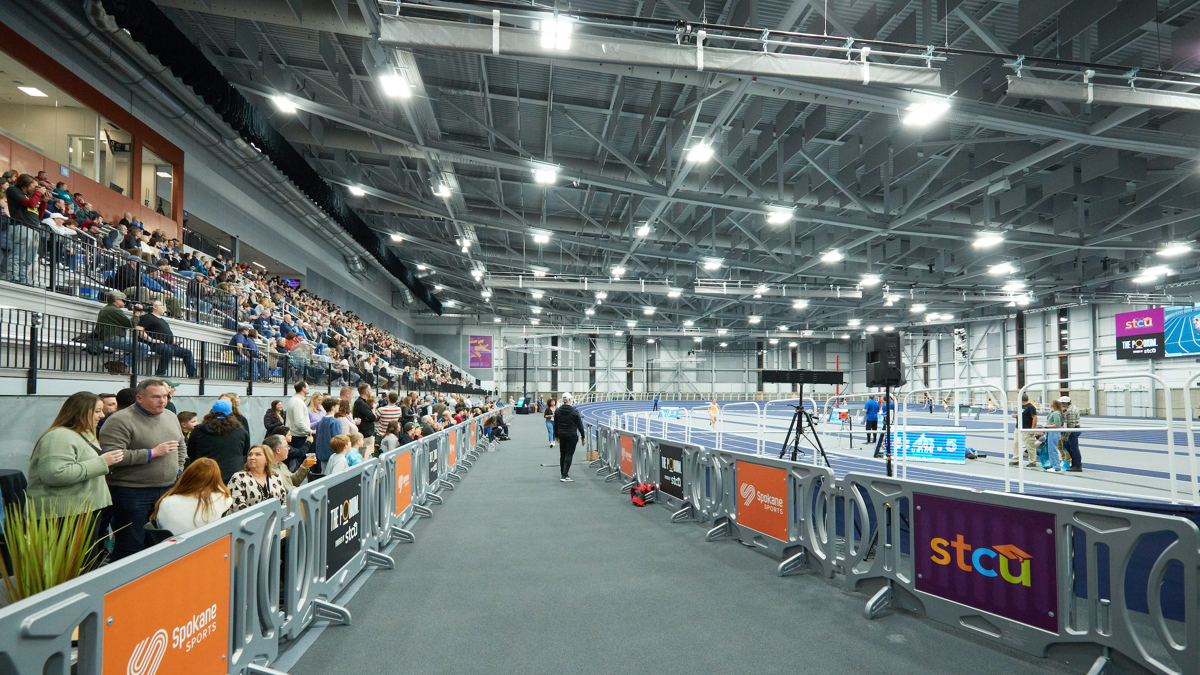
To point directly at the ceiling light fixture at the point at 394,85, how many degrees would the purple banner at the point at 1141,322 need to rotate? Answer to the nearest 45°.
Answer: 0° — it already faces it

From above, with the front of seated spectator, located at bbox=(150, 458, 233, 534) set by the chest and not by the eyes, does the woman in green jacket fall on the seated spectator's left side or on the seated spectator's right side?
on the seated spectator's left side

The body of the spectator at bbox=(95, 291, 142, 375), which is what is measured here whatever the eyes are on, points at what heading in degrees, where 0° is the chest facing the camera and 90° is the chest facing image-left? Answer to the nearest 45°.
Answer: approximately 270°

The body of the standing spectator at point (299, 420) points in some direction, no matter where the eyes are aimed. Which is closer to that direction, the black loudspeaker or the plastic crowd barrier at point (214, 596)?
the black loudspeaker

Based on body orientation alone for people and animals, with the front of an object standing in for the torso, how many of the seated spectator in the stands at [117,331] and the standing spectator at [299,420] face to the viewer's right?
2

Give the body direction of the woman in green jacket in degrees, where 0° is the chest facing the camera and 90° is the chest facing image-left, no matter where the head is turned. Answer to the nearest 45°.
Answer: approximately 270°

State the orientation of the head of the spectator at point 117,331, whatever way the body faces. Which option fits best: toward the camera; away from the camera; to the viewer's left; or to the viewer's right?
to the viewer's right

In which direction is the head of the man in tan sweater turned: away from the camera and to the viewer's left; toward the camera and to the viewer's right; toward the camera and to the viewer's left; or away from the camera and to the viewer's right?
toward the camera and to the viewer's right

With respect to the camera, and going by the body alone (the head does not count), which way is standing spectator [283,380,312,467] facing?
to the viewer's right
